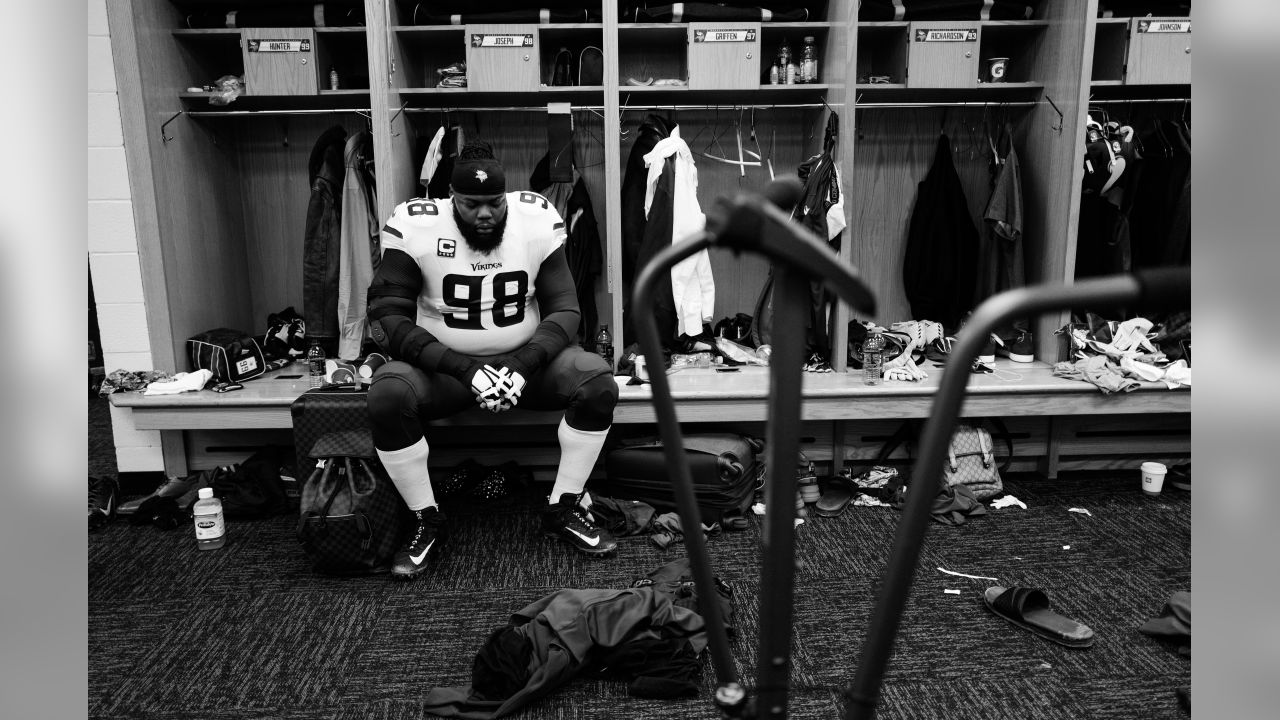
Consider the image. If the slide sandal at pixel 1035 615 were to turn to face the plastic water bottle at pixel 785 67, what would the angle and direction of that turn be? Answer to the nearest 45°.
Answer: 0° — it already faces it

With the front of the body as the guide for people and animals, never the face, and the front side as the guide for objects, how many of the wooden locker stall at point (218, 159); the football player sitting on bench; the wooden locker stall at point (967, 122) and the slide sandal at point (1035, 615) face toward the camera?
3

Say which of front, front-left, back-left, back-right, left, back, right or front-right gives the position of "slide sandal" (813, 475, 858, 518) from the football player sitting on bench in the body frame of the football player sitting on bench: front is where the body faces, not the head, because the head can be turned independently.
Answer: left

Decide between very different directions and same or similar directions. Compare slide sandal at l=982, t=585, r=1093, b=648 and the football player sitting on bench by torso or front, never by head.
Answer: very different directions

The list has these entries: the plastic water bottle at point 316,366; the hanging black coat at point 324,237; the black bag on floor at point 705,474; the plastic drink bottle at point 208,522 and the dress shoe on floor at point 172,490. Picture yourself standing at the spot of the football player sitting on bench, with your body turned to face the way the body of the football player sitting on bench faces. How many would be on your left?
1

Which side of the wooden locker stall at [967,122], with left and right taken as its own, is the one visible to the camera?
front

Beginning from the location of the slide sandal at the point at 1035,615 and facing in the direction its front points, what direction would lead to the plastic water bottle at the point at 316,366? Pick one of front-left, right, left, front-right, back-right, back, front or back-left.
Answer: front-left

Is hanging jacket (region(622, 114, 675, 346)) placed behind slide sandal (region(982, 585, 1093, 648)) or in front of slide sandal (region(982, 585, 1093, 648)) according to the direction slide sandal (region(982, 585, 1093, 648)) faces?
in front

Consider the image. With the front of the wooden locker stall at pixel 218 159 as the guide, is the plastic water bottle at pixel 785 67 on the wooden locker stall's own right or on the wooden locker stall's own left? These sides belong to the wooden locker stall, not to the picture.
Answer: on the wooden locker stall's own left

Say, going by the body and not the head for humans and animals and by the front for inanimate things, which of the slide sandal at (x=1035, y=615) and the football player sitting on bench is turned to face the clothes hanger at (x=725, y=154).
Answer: the slide sandal

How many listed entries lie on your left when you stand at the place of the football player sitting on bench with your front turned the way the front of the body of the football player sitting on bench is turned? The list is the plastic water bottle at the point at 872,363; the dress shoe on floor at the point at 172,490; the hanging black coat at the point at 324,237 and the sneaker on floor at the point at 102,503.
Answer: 1

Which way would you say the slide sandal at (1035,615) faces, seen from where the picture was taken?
facing away from the viewer and to the left of the viewer

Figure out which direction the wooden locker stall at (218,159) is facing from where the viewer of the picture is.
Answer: facing the viewer
